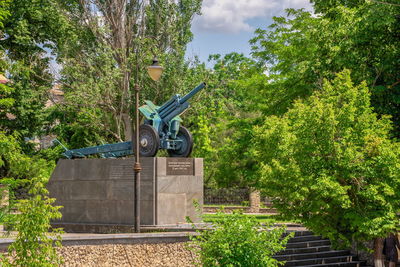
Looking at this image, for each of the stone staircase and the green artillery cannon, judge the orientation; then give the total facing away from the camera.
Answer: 0

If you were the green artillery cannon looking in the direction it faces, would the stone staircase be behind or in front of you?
in front

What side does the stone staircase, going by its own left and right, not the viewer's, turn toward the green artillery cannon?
right

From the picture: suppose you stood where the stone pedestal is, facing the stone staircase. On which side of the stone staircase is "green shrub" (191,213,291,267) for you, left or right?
right

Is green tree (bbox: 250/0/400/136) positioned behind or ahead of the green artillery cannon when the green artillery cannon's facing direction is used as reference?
ahead

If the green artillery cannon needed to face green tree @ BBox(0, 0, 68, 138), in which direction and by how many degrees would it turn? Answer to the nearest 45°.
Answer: approximately 180°

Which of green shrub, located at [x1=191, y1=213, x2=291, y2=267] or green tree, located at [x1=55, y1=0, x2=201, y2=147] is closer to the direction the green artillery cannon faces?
the green shrub

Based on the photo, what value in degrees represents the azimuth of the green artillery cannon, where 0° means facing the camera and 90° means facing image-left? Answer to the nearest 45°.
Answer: approximately 315°

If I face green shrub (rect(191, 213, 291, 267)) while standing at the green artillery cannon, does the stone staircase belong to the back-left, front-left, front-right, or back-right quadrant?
front-left

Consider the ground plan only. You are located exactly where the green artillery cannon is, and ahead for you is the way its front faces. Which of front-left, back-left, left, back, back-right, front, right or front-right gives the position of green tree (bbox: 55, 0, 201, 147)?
back-left

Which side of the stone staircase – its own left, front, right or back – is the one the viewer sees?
front
